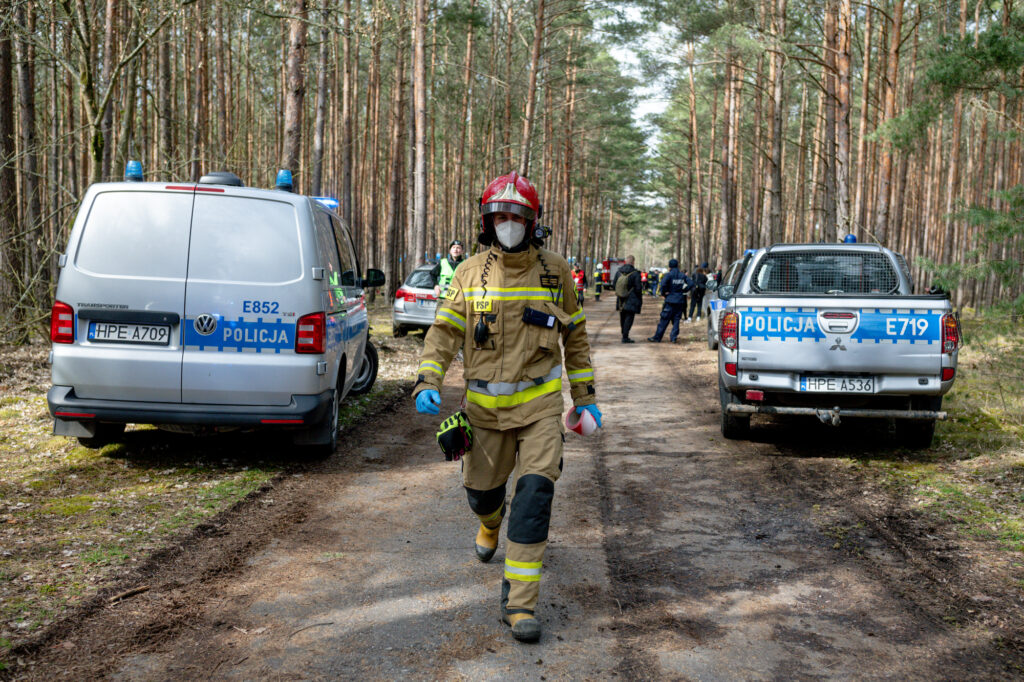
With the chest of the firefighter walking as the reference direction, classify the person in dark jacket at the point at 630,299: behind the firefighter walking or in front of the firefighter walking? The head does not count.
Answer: behind

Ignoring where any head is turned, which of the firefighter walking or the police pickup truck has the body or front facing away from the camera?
the police pickup truck

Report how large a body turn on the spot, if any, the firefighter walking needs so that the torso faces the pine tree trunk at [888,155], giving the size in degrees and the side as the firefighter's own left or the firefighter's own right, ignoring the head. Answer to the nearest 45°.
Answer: approximately 135° to the firefighter's own left

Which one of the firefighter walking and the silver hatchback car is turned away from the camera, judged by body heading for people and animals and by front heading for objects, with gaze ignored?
the silver hatchback car

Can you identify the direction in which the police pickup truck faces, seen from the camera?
facing away from the viewer

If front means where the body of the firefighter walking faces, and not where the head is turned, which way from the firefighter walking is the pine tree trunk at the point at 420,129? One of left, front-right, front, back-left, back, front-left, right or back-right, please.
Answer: back

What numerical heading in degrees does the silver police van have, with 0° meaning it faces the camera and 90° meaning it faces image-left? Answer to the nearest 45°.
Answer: approximately 180°

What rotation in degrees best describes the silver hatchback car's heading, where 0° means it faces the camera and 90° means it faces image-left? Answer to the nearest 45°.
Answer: approximately 180°

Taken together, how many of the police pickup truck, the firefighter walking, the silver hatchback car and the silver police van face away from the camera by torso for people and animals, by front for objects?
3

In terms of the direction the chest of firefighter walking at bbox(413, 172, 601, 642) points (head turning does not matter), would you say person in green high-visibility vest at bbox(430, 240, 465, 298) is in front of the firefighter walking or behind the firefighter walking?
behind
